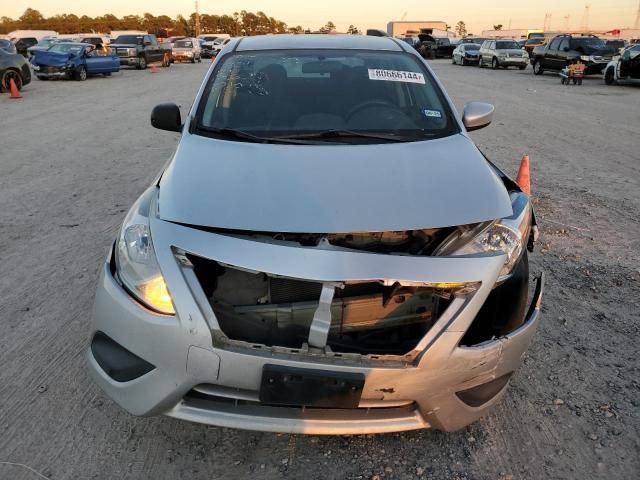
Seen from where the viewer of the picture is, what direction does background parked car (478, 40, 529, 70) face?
facing the viewer and to the right of the viewer

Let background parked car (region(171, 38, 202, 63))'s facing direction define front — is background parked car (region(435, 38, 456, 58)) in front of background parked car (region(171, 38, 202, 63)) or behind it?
behind

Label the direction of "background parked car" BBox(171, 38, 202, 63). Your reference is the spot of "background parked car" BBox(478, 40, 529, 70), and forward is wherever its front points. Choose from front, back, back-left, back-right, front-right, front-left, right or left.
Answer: back-right

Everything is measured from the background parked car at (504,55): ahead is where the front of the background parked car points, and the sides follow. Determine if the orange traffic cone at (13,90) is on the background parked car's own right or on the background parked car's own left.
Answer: on the background parked car's own right

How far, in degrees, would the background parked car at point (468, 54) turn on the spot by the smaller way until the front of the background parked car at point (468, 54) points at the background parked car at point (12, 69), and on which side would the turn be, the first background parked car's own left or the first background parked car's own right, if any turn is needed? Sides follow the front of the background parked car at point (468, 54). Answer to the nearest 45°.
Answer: approximately 90° to the first background parked car's own right

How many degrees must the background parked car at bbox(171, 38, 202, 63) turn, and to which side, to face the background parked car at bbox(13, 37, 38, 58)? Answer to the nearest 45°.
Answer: approximately 45° to its right

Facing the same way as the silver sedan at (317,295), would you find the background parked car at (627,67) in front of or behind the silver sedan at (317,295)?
behind

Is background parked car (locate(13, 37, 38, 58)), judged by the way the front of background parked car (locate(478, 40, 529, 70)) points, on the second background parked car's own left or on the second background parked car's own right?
on the second background parked car's own right

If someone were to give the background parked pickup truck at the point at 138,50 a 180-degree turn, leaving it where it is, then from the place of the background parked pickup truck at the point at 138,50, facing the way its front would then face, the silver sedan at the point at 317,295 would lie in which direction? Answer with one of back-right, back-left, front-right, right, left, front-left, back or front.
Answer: back-right

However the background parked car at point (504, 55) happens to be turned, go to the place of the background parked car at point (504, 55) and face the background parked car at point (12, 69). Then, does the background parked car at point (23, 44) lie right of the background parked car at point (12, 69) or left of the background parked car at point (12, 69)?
right

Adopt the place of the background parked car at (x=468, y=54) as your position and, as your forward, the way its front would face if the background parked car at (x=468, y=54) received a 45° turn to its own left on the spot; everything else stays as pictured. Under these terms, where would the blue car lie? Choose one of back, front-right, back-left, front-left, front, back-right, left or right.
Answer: back-right

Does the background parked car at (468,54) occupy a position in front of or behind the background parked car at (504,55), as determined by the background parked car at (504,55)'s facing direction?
behind

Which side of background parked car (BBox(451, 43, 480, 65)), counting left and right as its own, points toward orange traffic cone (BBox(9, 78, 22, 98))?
right

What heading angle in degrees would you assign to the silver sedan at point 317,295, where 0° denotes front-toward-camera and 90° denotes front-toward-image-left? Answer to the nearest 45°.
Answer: approximately 0°

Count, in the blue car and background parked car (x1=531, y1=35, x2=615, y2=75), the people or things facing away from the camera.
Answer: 0

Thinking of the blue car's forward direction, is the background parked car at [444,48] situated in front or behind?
behind
